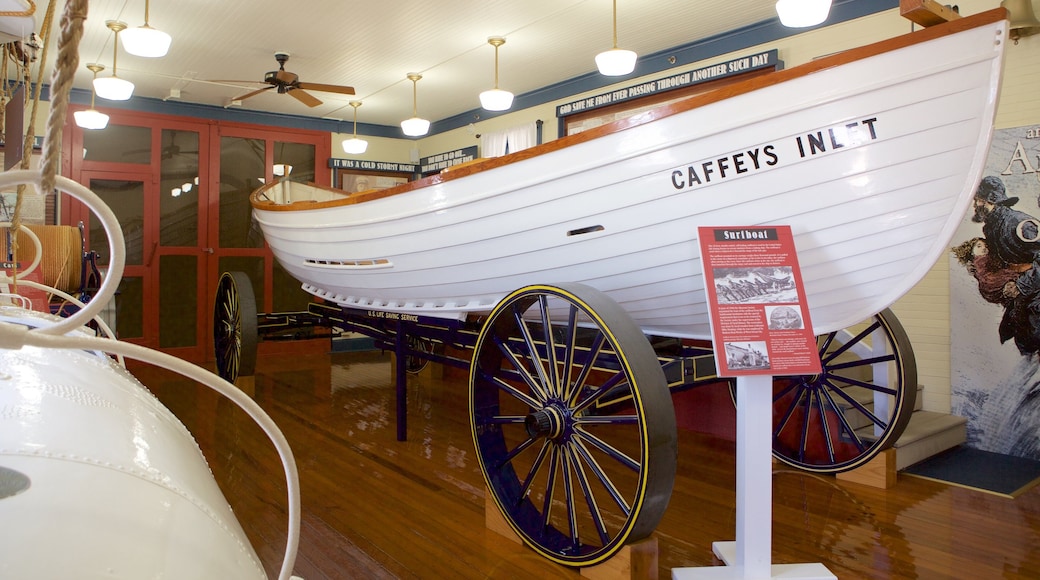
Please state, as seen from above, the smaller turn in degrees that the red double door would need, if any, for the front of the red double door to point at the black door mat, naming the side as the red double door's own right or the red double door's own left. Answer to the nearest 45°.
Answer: approximately 45° to the red double door's own left

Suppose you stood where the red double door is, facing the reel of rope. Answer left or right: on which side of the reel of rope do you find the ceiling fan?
left

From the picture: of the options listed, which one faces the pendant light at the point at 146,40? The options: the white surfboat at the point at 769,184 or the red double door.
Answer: the red double door

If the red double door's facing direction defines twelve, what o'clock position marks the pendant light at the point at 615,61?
The pendant light is roughly at 11 o'clock from the red double door.

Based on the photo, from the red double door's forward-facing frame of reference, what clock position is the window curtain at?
The window curtain is roughly at 10 o'clock from the red double door.

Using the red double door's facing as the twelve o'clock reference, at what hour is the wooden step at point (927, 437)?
The wooden step is roughly at 11 o'clock from the red double door.

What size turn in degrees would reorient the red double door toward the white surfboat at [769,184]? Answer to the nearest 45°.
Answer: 0° — it already faces it

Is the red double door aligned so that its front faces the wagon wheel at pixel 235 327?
yes

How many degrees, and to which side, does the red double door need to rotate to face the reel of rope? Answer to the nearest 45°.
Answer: approximately 45° to its right

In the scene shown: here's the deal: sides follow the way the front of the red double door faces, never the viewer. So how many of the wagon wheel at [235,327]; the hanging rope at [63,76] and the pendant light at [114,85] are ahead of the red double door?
3

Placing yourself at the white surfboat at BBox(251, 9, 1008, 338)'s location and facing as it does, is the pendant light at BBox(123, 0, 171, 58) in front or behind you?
behind
